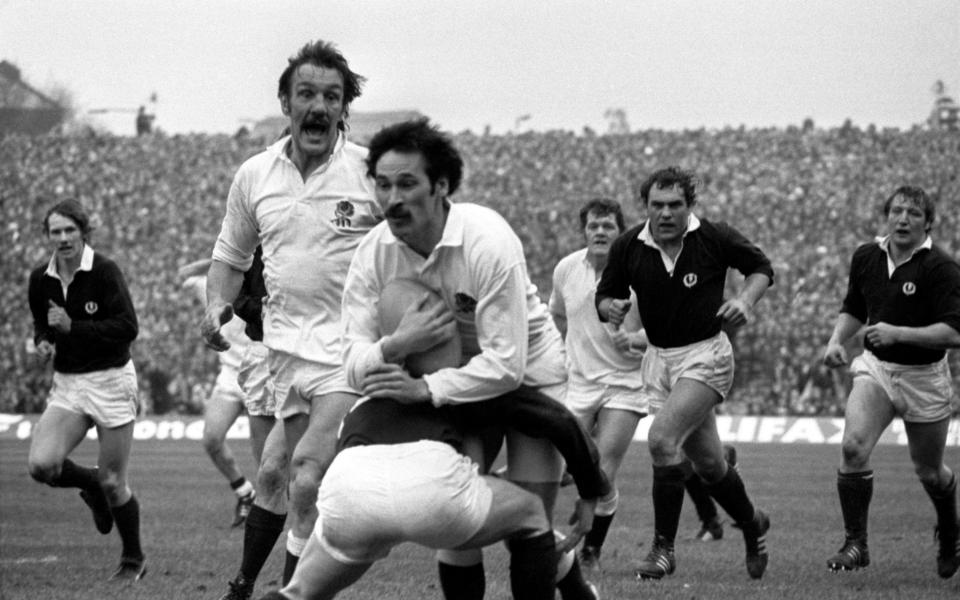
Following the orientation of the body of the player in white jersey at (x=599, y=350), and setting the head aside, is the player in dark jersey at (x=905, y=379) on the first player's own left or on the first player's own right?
on the first player's own left

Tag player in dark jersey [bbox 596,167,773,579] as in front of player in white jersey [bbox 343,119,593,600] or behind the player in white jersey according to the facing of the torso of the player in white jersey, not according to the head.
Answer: behind

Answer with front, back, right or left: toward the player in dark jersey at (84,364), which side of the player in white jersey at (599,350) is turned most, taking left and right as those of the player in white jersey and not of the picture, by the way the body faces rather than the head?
right

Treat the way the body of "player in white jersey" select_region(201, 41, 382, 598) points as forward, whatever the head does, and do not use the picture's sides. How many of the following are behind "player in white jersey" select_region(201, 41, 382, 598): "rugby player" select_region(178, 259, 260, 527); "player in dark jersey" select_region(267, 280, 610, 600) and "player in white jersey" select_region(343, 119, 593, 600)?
1

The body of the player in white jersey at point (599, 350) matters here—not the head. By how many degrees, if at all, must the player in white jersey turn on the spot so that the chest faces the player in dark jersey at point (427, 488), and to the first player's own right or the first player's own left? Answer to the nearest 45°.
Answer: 0° — they already face them

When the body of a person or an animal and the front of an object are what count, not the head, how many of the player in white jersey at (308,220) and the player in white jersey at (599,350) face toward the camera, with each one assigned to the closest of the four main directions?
2
